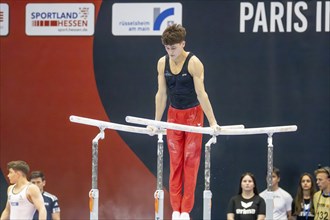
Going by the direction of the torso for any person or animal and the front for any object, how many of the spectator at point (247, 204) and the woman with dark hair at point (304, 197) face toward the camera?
2

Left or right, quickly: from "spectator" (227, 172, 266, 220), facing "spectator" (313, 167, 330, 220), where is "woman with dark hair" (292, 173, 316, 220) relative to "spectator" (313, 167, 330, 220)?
left

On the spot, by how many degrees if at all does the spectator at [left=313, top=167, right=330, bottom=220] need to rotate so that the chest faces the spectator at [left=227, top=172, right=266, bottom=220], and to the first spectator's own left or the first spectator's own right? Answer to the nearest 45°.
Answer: approximately 45° to the first spectator's own right

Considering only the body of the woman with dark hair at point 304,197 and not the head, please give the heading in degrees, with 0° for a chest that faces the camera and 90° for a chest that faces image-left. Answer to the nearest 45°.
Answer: approximately 0°

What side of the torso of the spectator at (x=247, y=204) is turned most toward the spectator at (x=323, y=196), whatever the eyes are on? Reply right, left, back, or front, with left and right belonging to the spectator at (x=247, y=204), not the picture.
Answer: left

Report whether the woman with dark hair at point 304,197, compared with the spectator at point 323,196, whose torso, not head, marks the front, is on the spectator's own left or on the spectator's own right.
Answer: on the spectator's own right
